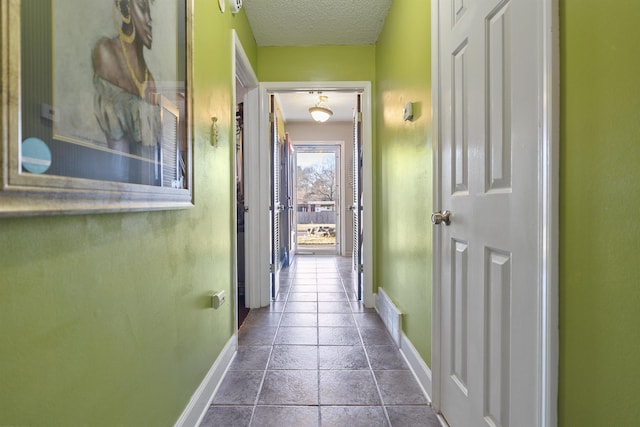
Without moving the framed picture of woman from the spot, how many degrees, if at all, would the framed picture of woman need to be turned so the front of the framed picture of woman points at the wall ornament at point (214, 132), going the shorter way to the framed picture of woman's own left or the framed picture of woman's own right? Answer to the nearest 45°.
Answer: approximately 90° to the framed picture of woman's own left

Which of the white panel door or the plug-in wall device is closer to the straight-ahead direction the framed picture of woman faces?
the white panel door

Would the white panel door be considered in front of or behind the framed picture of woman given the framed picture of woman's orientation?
in front

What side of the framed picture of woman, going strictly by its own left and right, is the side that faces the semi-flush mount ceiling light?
left

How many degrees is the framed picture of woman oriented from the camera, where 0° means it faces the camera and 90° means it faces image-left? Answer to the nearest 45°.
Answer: approximately 315°

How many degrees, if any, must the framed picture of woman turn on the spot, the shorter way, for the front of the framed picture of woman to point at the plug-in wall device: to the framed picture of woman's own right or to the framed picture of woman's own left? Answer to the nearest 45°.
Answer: approximately 90° to the framed picture of woman's own left

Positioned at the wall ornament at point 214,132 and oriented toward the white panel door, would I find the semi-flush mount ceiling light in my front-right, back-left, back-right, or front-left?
back-left

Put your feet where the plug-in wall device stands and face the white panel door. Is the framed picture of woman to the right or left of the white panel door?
right
